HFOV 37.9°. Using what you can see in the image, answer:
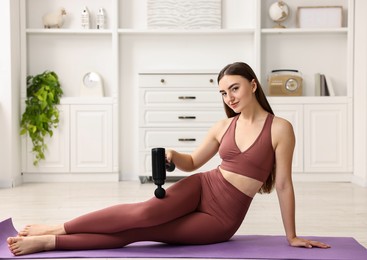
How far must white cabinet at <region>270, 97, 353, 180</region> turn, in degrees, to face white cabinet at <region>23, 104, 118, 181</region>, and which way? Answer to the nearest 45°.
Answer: approximately 90° to its right

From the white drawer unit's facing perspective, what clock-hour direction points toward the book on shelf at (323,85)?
The book on shelf is roughly at 9 o'clock from the white drawer unit.

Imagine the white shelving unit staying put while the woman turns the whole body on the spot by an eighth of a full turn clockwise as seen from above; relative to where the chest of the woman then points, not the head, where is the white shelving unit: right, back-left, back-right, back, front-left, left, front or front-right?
right

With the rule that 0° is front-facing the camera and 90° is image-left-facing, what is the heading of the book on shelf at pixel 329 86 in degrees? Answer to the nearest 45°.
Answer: approximately 0°

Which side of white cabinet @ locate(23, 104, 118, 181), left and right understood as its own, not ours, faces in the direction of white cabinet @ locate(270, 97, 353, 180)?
left

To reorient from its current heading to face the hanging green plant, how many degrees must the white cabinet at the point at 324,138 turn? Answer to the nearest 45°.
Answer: approximately 90° to its right

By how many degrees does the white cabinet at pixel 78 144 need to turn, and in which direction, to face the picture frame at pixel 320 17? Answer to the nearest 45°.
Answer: approximately 90° to its left

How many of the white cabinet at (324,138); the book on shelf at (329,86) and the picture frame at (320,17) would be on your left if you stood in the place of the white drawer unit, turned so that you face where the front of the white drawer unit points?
3

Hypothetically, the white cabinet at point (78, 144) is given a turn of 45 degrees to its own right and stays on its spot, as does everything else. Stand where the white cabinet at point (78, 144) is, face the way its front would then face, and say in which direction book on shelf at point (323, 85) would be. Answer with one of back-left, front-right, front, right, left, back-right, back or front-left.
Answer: back-left

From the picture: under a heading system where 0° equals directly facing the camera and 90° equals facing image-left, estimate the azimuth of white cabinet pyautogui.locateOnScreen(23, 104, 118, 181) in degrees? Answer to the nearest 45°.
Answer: approximately 0°
